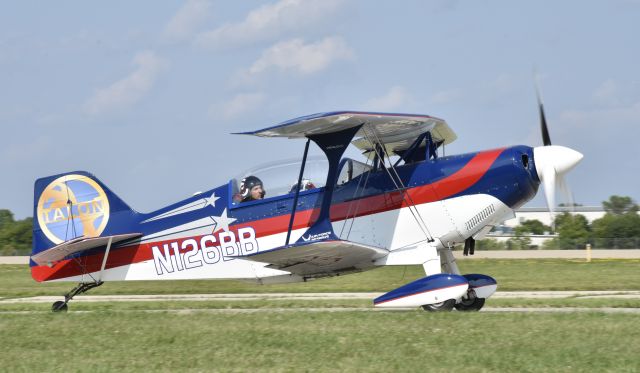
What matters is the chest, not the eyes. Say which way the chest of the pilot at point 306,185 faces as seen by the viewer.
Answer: to the viewer's right

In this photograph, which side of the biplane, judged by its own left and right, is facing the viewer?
right
